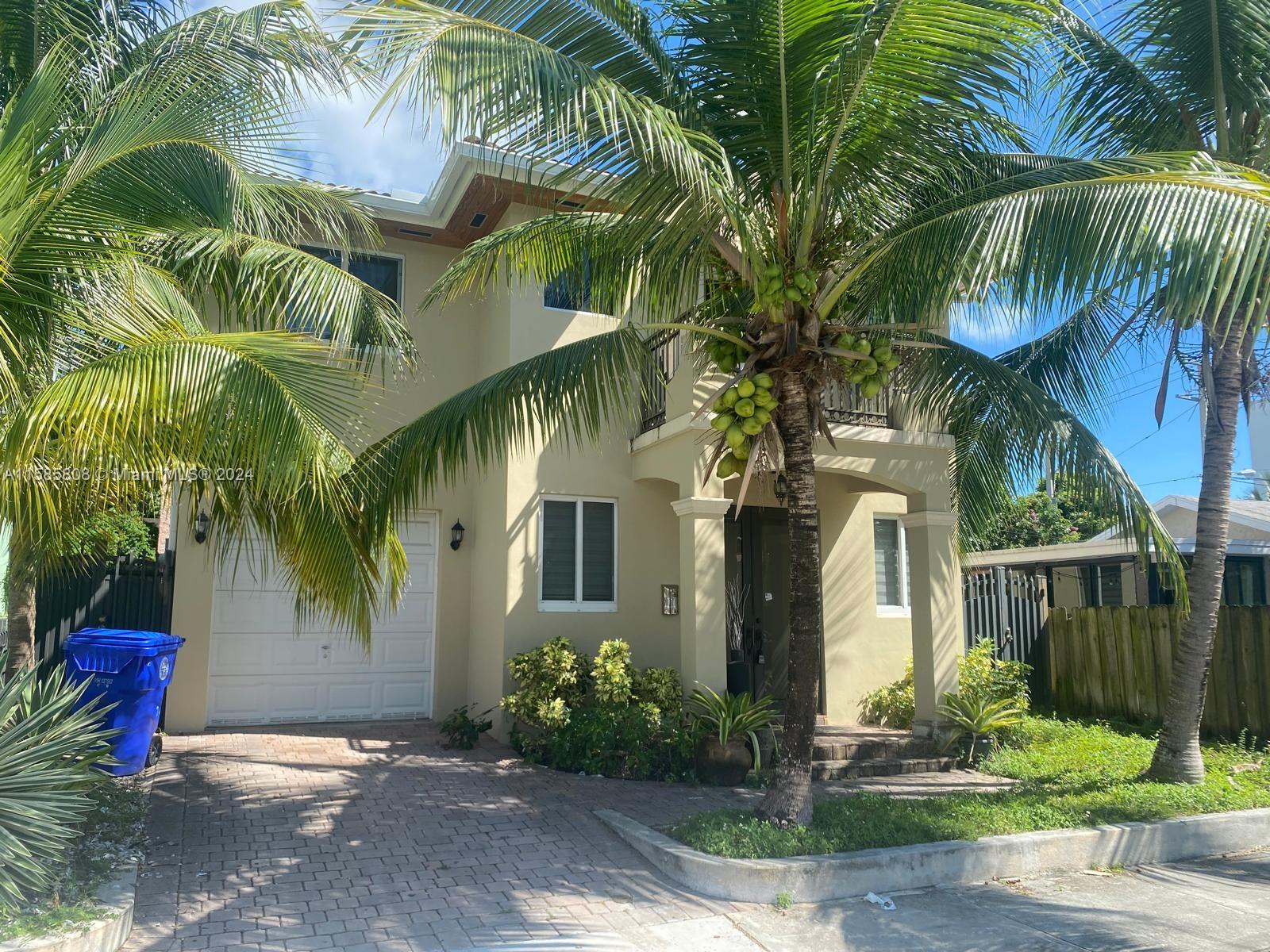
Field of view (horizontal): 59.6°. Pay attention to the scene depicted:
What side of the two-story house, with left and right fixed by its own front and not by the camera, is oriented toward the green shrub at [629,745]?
front

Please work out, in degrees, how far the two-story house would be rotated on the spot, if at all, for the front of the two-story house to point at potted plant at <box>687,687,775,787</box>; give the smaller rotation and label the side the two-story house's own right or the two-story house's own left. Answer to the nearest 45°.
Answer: approximately 45° to the two-story house's own left

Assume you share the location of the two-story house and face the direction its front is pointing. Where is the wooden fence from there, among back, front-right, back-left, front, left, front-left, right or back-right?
left

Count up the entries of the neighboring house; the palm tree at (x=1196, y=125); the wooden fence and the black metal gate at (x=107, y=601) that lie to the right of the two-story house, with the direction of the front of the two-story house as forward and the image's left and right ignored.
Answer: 1

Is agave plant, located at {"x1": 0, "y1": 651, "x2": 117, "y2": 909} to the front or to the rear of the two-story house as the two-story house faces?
to the front

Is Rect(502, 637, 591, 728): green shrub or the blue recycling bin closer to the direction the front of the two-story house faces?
the green shrub

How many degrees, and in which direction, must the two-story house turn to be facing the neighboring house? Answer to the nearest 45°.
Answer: approximately 135° to its left

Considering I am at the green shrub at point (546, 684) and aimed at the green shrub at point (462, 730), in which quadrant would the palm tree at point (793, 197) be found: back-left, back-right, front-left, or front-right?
back-left

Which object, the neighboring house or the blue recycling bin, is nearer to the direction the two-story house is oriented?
the blue recycling bin

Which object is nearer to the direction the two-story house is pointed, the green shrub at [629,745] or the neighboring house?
the green shrub

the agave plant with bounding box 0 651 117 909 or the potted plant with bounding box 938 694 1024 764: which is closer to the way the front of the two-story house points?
the agave plant

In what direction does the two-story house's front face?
toward the camera

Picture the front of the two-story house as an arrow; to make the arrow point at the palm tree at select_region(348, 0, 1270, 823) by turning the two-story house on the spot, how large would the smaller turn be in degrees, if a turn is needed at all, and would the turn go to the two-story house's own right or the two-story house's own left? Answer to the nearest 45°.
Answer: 0° — it already faces it
